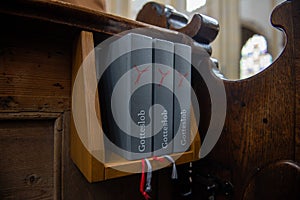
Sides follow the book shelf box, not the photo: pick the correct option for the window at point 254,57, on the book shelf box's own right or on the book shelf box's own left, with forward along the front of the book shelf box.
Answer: on the book shelf box's own left

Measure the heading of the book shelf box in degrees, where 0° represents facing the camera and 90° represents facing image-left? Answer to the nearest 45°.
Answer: approximately 315°
